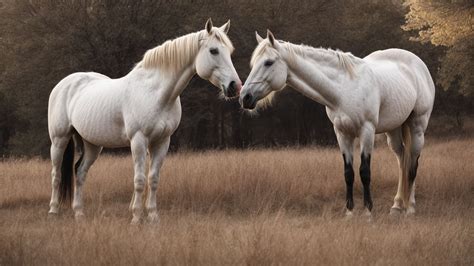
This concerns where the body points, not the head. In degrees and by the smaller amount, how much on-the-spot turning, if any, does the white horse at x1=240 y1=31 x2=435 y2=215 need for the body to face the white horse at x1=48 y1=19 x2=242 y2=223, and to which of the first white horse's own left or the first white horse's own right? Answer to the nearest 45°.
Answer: approximately 45° to the first white horse's own right

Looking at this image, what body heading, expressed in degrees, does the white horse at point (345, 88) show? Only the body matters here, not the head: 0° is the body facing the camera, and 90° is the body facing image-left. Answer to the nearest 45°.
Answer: approximately 45°

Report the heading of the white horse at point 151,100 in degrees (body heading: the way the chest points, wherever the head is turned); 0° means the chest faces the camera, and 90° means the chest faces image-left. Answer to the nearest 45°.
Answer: approximately 315°
